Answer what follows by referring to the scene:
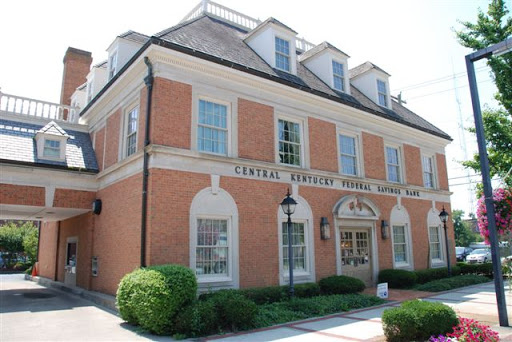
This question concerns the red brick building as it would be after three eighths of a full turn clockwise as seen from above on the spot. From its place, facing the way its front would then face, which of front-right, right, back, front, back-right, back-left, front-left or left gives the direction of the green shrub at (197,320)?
left

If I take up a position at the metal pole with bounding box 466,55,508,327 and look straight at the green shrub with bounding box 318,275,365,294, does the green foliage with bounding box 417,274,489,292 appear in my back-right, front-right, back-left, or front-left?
front-right

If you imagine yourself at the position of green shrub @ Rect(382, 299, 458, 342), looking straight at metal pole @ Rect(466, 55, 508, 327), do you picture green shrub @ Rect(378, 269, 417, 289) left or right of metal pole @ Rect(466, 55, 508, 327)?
left

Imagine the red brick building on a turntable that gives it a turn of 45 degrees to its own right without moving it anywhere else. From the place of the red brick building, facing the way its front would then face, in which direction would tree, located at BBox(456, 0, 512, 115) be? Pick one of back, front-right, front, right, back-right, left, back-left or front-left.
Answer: left

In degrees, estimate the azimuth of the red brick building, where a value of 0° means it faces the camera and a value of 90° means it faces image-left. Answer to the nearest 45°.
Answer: approximately 315°

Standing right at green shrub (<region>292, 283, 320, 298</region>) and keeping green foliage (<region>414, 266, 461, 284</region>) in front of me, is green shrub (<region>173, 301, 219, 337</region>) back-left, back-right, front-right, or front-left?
back-right

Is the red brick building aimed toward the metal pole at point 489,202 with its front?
yes

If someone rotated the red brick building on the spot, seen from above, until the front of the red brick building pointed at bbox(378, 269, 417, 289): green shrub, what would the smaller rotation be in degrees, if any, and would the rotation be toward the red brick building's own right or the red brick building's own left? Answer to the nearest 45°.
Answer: approximately 45° to the red brick building's own left

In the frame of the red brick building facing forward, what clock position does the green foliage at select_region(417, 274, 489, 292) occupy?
The green foliage is roughly at 10 o'clock from the red brick building.

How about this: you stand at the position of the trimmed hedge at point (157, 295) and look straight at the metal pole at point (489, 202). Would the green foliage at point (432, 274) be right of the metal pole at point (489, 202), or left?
left
